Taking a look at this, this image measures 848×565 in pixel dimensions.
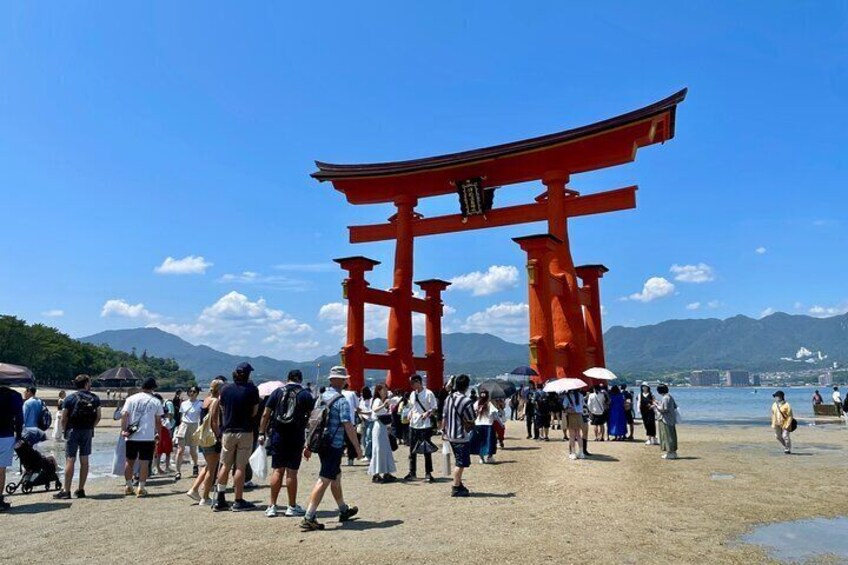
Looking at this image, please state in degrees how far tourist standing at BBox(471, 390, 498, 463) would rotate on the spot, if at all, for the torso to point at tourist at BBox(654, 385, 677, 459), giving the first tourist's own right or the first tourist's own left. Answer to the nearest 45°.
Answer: approximately 90° to the first tourist's own right

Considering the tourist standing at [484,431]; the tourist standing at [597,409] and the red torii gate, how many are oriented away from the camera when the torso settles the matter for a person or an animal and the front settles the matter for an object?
2

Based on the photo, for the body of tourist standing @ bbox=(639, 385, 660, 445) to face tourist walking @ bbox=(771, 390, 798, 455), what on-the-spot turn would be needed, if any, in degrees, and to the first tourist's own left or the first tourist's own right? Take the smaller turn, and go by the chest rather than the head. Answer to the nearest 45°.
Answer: approximately 45° to the first tourist's own left

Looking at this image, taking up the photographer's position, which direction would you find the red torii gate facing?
facing the viewer and to the left of the viewer

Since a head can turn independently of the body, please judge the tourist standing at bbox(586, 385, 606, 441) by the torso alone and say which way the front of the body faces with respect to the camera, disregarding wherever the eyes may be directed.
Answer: away from the camera

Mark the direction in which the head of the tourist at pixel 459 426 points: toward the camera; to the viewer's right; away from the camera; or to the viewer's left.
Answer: away from the camera

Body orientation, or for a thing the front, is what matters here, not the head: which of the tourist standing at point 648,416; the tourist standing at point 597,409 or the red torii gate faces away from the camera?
the tourist standing at point 597,409
